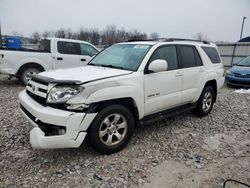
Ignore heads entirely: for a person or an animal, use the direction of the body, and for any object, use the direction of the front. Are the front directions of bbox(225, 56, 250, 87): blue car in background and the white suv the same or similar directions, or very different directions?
same or similar directions

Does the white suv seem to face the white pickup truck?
no

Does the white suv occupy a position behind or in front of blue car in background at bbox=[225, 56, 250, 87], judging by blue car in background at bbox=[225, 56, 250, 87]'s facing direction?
in front

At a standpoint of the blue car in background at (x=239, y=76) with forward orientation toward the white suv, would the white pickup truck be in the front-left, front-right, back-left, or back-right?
front-right

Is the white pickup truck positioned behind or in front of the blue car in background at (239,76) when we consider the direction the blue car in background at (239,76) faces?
in front

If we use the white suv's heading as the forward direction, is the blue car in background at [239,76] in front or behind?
behind

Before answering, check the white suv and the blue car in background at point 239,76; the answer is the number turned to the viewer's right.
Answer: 0

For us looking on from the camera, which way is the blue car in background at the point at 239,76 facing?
facing the viewer and to the left of the viewer
